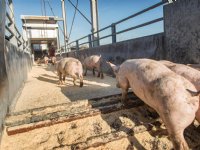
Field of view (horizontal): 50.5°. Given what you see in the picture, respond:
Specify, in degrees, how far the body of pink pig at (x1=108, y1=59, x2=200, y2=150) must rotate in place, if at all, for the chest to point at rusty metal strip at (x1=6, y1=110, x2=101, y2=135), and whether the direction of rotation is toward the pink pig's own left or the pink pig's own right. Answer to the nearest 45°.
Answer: approximately 45° to the pink pig's own left

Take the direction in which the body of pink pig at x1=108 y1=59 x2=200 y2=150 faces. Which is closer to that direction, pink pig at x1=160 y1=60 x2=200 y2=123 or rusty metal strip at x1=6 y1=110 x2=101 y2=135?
the rusty metal strip

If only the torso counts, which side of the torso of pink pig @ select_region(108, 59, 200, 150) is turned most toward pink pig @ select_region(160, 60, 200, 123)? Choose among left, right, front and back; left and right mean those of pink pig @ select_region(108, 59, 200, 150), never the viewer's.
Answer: right

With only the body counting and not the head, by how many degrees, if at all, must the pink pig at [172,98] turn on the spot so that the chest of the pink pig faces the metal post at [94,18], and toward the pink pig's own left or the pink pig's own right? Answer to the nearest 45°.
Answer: approximately 45° to the pink pig's own right

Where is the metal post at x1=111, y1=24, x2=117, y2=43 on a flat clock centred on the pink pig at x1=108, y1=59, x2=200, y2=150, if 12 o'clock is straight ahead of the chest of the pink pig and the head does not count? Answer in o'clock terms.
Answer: The metal post is roughly at 1 o'clock from the pink pig.

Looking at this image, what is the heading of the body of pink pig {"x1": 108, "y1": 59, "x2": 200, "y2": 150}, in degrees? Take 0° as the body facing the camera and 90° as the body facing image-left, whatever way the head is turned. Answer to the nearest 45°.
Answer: approximately 135°

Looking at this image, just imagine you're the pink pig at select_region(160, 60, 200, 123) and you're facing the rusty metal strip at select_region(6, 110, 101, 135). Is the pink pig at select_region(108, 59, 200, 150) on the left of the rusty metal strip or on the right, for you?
left

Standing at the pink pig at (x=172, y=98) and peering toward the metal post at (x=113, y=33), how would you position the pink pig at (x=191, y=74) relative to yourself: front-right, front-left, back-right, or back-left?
front-right
